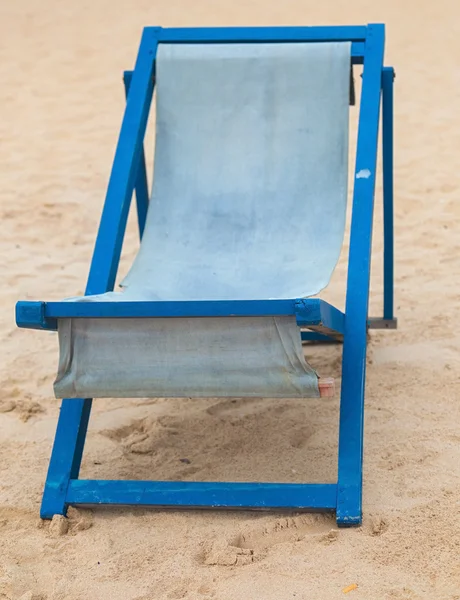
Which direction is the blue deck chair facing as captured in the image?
toward the camera
